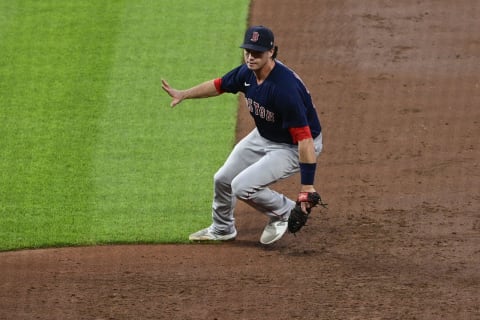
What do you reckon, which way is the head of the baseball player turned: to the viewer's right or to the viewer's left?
to the viewer's left

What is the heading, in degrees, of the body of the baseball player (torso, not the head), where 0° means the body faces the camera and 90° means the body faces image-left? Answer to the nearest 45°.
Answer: approximately 45°
